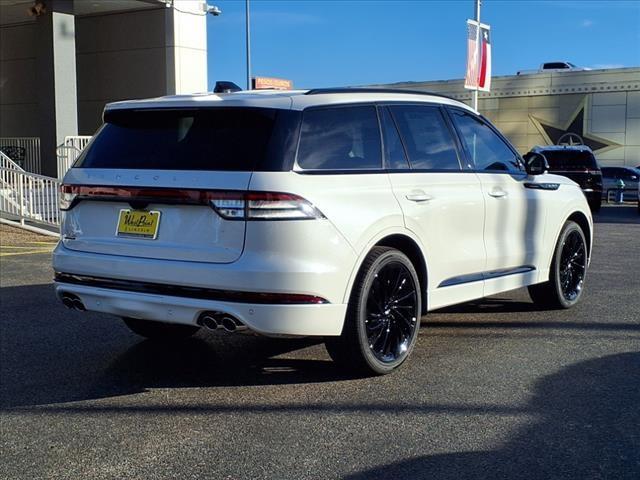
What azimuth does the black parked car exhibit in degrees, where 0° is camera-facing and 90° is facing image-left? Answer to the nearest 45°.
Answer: approximately 180°

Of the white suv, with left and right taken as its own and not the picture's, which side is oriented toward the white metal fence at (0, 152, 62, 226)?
left

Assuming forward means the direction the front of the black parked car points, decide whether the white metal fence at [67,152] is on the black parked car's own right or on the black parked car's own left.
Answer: on the black parked car's own left

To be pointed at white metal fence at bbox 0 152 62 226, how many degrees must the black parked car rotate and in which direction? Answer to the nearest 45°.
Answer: approximately 135° to its left

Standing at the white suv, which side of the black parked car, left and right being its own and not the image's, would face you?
back

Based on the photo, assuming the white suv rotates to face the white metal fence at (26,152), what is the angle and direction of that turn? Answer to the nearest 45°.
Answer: approximately 90° to its left

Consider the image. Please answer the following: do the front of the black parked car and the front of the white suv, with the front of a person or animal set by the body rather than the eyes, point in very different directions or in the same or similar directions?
same or similar directions

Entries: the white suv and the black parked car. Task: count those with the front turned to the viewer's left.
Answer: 0

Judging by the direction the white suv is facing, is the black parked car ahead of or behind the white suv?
ahead

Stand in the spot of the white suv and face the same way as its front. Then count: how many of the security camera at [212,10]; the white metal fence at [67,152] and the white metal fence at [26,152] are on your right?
0

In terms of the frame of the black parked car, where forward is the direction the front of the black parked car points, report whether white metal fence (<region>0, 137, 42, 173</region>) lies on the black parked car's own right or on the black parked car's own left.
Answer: on the black parked car's own left

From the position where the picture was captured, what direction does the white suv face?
facing away from the viewer and to the right of the viewer
